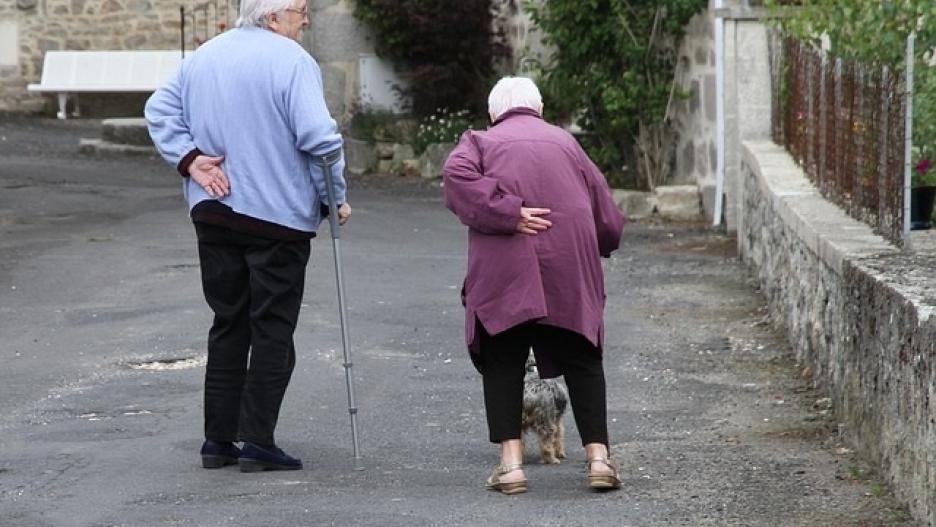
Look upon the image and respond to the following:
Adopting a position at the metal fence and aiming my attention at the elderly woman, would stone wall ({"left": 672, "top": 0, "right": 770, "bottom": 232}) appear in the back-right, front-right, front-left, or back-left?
back-right

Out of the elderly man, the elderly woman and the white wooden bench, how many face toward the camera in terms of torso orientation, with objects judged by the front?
1

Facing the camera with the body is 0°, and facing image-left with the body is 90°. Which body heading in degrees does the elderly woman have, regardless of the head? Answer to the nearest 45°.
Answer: approximately 180°

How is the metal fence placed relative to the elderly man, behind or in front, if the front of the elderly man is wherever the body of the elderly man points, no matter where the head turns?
in front

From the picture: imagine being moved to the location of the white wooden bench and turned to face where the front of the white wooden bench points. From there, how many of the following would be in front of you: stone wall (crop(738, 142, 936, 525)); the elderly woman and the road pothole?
3

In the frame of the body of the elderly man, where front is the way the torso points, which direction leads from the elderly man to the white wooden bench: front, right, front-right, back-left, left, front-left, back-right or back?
front-left

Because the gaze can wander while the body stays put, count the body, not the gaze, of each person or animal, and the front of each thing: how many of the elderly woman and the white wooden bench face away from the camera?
1

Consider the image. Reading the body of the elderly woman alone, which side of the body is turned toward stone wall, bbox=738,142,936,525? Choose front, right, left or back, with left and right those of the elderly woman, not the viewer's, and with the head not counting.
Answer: right

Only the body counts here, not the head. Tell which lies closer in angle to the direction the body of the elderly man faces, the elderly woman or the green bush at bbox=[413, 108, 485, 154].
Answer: the green bush

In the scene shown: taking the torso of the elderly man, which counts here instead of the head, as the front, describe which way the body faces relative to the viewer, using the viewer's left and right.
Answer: facing away from the viewer and to the right of the viewer

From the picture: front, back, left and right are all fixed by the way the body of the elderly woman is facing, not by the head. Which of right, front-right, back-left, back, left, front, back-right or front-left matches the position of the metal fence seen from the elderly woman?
front-right

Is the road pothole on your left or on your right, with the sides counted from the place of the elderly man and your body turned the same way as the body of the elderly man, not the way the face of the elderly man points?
on your left

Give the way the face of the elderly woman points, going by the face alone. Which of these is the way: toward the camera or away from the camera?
away from the camera
